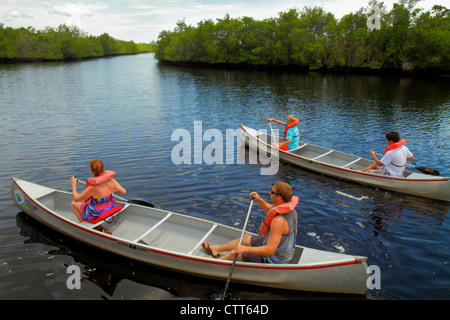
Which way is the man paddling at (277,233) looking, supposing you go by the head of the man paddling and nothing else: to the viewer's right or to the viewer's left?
to the viewer's left

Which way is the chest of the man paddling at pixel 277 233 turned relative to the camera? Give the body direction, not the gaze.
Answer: to the viewer's left

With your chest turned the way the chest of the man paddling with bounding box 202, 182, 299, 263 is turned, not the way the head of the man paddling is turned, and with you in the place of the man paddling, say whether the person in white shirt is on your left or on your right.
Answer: on your right

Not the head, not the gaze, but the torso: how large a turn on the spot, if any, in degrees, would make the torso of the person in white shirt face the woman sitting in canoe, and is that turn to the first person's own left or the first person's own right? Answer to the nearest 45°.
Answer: approximately 90° to the first person's own left

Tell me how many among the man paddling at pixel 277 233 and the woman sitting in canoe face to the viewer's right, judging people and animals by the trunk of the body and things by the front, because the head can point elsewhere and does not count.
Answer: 0

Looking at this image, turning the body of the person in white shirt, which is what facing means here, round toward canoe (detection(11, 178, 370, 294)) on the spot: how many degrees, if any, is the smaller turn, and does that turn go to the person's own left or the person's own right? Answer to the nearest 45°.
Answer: approximately 90° to the person's own left

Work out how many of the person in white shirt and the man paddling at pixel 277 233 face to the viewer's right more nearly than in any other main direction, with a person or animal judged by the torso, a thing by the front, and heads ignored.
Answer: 0

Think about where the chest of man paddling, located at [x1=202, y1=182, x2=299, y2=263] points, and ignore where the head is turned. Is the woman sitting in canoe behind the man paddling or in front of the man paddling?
in front

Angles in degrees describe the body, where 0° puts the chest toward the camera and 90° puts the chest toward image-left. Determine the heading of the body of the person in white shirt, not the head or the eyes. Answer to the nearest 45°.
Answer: approximately 135°
